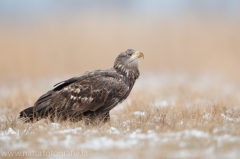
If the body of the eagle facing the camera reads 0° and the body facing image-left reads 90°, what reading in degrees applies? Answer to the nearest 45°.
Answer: approximately 270°
